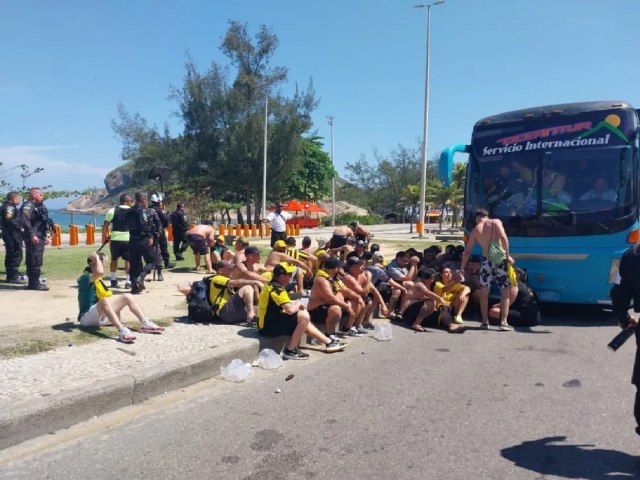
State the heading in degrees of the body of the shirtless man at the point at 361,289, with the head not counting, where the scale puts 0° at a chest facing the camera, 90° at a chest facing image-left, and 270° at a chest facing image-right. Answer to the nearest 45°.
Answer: approximately 315°

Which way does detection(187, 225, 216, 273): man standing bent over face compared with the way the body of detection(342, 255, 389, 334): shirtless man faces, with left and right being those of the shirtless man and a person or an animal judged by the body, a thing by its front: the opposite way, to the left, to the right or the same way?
to the left

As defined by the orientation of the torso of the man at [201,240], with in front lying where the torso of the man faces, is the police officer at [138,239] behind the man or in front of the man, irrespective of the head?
behind
